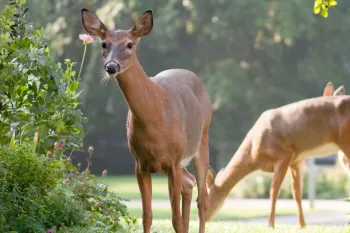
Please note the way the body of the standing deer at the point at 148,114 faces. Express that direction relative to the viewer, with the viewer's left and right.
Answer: facing the viewer and to the left of the viewer

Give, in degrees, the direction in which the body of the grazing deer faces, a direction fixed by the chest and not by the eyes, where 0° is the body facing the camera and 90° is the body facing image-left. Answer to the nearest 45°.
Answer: approximately 90°

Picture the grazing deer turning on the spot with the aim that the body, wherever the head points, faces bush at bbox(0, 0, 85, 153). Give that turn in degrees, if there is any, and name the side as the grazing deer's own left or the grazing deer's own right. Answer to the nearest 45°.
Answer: approximately 45° to the grazing deer's own left

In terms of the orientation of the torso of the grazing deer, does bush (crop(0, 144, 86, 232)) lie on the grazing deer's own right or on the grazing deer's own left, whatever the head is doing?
on the grazing deer's own left

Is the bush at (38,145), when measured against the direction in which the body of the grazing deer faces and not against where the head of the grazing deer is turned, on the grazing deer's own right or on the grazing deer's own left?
on the grazing deer's own left
